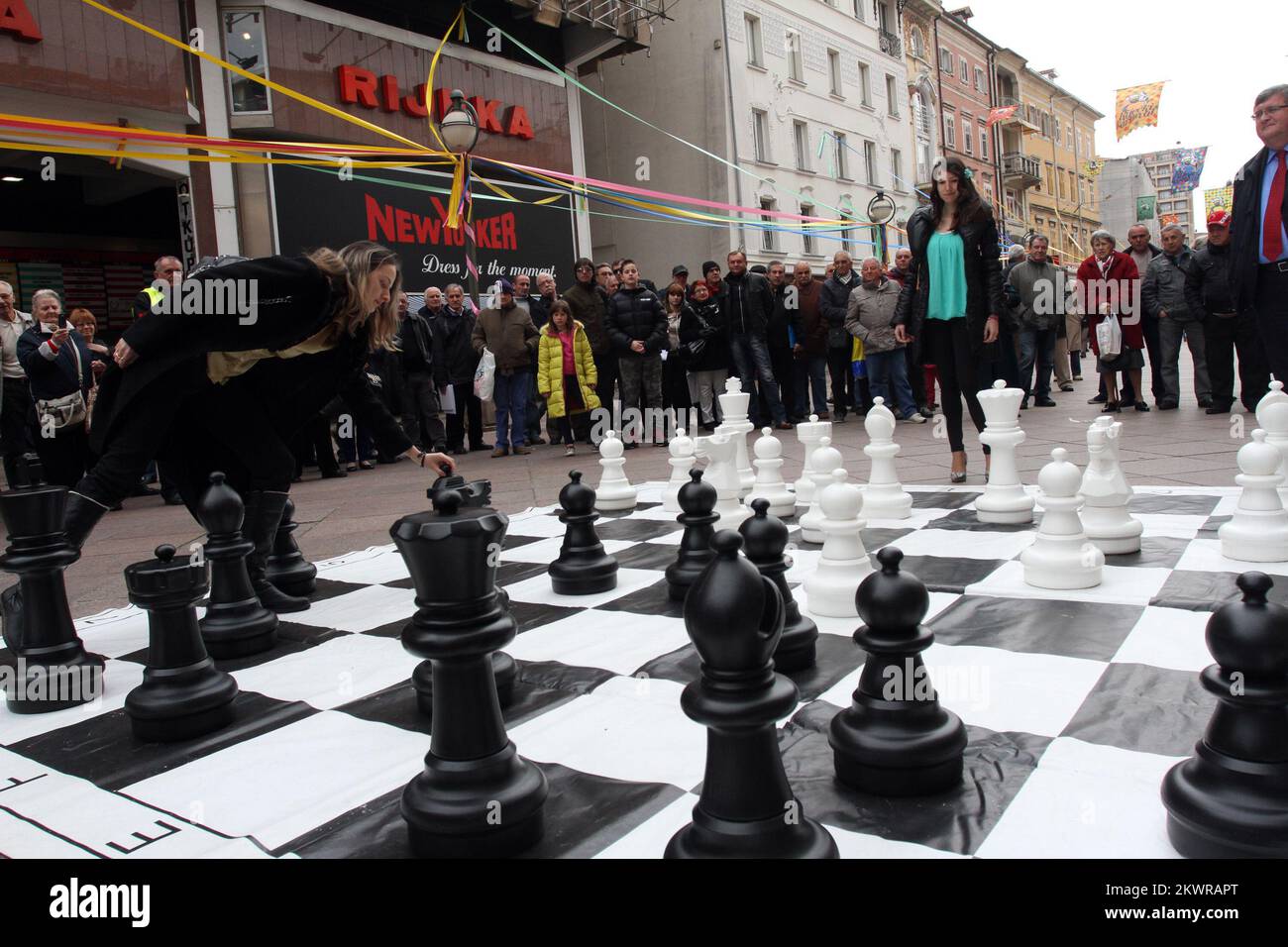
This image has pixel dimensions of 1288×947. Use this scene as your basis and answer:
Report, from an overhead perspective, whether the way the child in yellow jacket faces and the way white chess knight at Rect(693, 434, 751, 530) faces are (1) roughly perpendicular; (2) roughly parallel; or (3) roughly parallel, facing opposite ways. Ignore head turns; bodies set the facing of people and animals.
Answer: roughly perpendicular

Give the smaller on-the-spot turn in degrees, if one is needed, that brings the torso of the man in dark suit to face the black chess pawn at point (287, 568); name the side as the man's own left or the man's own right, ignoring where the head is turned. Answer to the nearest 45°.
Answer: approximately 45° to the man's own right

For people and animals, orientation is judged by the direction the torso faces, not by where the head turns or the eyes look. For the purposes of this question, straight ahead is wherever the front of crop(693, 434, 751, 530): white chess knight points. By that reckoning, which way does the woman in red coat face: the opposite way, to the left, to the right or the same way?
to the left

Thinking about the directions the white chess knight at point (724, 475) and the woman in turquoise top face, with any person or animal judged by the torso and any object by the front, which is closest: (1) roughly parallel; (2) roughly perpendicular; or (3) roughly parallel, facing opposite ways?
roughly perpendicular

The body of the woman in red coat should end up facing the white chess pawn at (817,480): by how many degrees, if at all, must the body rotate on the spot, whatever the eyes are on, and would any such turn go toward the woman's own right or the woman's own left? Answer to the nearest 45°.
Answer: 0° — they already face it

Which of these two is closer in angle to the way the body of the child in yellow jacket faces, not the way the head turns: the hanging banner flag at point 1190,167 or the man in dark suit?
the man in dark suit

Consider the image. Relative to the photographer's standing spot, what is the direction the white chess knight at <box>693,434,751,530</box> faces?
facing to the left of the viewer

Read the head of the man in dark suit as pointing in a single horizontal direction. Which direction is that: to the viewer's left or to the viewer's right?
to the viewer's left
